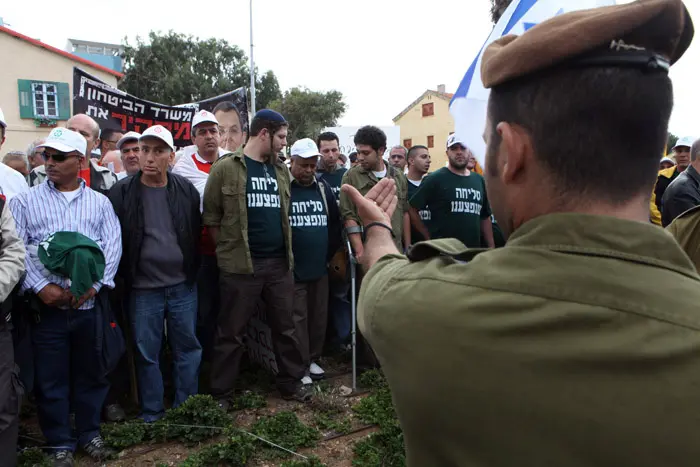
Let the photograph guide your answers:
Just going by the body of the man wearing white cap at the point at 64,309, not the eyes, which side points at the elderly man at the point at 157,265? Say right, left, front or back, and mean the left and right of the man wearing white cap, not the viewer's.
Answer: left

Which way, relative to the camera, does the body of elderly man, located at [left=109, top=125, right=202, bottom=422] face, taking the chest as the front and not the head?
toward the camera

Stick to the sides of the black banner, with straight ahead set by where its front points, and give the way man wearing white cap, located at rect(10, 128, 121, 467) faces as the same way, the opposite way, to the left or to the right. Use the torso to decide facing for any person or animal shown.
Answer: the same way

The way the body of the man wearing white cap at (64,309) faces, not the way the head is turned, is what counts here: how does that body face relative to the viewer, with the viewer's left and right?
facing the viewer

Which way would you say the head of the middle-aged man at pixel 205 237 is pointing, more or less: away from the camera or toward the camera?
toward the camera

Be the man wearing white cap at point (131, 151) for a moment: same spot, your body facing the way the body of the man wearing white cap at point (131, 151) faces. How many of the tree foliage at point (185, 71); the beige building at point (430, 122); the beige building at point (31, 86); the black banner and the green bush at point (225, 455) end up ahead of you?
1

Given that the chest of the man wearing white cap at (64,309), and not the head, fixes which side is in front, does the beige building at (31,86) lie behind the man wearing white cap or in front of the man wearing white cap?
behind

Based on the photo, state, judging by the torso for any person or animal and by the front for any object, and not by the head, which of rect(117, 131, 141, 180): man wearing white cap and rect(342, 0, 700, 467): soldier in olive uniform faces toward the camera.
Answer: the man wearing white cap

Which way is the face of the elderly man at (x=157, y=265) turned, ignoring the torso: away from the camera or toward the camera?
toward the camera

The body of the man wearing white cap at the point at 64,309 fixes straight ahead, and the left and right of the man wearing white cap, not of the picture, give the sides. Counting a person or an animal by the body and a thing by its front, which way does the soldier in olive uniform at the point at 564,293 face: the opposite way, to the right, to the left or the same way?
the opposite way

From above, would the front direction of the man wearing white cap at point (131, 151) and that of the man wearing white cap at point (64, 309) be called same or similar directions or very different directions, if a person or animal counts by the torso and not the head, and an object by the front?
same or similar directions

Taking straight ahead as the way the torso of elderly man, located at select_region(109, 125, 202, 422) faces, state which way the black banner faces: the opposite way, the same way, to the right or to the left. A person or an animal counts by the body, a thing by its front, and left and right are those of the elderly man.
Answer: the same way

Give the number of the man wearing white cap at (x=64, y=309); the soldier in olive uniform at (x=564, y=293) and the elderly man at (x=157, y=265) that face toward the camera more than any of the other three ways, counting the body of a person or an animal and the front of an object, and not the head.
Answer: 2

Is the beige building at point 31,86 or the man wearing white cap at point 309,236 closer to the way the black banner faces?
the man wearing white cap

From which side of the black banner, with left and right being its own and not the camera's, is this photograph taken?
front

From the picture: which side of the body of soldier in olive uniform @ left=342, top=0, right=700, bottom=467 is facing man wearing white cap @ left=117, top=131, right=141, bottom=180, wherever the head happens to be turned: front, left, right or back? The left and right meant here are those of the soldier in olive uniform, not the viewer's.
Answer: front

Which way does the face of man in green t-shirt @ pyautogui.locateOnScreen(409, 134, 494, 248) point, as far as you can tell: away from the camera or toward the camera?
toward the camera

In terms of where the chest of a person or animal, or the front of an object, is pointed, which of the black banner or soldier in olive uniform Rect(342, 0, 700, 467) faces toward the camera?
the black banner
